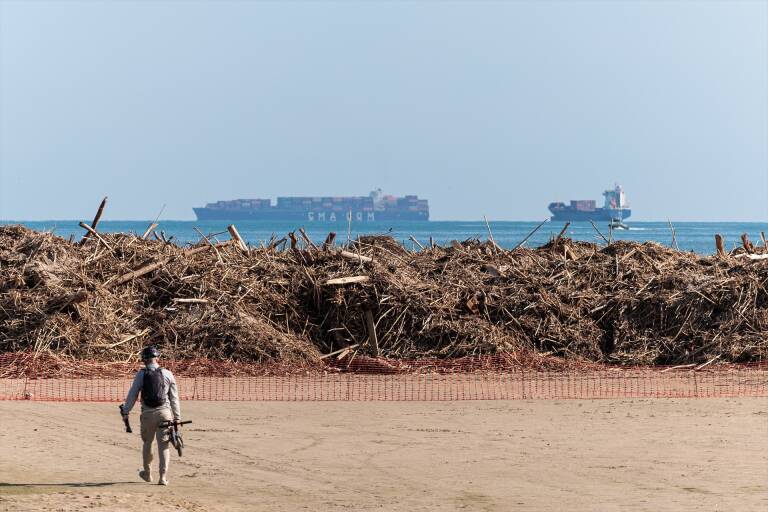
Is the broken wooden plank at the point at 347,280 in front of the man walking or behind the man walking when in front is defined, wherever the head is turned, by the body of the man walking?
in front

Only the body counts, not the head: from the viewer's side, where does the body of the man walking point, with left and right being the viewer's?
facing away from the viewer

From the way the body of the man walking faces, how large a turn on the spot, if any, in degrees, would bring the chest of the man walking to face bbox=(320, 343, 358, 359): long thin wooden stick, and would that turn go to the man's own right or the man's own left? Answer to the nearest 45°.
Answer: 0° — they already face it

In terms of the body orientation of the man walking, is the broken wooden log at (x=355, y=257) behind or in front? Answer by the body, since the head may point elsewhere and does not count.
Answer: in front

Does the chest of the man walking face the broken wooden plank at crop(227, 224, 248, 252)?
yes

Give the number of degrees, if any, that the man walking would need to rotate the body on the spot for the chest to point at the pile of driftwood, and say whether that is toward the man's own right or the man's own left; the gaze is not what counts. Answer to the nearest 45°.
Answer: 0° — they already face it

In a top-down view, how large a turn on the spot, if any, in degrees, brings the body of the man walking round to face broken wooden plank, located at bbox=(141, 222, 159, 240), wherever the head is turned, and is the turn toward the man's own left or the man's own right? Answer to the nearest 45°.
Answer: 0° — they already face it
